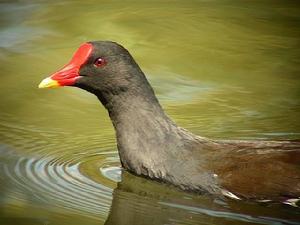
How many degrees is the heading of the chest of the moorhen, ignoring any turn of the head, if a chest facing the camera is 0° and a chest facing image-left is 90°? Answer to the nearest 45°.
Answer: approximately 90°
